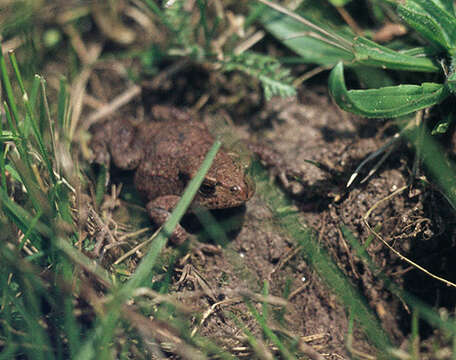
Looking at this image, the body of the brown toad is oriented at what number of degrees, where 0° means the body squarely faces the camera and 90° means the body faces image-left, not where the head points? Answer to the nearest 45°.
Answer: approximately 315°

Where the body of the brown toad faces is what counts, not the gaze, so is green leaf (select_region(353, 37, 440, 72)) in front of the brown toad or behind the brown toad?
in front

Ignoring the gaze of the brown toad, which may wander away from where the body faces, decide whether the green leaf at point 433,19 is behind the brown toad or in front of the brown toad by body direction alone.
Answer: in front
